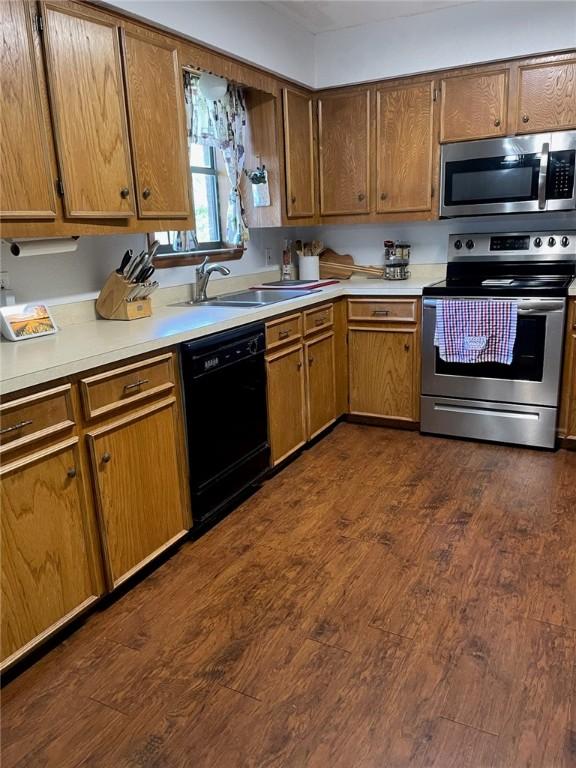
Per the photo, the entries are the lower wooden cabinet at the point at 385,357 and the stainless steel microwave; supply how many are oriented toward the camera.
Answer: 2

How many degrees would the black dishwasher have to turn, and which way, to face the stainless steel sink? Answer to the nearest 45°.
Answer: approximately 135° to its left

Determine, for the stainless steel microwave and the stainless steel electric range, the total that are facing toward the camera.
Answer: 2

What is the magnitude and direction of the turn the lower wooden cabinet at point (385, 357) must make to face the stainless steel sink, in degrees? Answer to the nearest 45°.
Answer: approximately 90° to its right

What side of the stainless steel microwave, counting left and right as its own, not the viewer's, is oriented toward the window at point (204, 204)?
right

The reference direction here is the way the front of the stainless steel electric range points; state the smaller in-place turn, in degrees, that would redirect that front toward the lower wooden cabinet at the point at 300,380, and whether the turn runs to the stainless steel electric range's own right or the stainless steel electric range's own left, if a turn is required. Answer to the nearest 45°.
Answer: approximately 45° to the stainless steel electric range's own right

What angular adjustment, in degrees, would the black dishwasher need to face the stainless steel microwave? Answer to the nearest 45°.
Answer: approximately 90° to its left

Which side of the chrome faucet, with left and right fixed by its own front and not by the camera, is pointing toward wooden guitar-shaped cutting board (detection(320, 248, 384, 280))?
left
